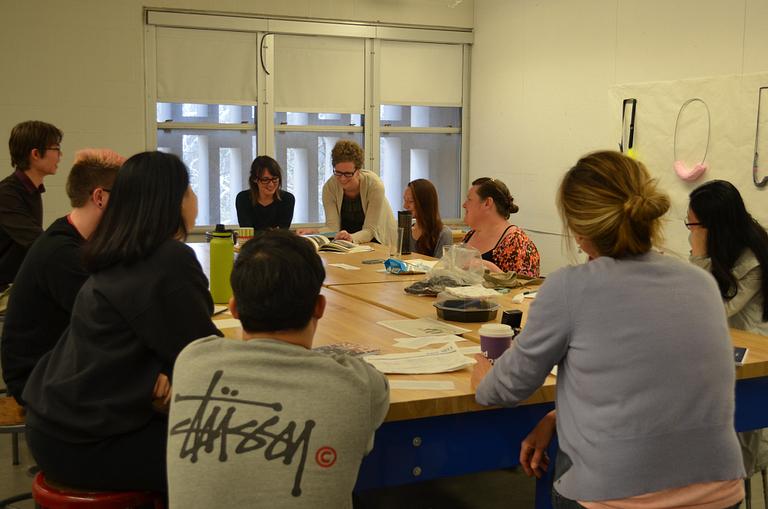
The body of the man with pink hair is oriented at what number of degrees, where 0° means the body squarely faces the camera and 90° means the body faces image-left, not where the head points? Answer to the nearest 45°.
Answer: approximately 225°

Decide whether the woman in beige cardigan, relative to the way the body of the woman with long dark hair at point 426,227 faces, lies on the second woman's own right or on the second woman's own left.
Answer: on the second woman's own right

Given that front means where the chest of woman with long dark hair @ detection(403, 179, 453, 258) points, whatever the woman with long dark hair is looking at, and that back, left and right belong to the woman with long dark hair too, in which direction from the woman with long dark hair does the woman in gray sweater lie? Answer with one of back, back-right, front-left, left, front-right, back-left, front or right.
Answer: front-left

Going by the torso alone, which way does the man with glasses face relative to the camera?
to the viewer's right

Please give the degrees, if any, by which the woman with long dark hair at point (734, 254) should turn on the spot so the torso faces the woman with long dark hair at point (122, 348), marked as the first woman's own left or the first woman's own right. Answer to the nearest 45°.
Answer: approximately 45° to the first woman's own left

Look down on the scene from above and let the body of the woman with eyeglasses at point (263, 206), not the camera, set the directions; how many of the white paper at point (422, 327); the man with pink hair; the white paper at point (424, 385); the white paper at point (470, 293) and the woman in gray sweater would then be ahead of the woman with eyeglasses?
5

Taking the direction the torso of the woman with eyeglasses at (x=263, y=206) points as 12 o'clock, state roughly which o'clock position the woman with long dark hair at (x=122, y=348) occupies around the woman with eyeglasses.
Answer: The woman with long dark hair is roughly at 12 o'clock from the woman with eyeglasses.

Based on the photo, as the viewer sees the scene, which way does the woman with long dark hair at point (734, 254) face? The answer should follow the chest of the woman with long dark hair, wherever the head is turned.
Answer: to the viewer's left

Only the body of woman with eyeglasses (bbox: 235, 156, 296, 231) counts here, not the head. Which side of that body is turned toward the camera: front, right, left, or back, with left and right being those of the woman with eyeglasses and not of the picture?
front

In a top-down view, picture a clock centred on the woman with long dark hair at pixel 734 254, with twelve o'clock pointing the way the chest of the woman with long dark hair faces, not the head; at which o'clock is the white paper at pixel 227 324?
The white paper is roughly at 11 o'clock from the woman with long dark hair.

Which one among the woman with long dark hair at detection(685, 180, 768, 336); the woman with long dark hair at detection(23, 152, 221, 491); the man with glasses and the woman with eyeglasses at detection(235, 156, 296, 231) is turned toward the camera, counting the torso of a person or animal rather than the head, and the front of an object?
the woman with eyeglasses

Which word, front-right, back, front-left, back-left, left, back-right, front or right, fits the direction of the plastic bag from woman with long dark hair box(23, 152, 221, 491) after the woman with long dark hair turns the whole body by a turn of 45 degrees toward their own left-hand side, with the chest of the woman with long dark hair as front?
front-right

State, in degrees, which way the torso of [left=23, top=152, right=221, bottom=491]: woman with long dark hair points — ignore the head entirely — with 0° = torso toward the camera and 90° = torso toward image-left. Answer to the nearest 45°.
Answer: approximately 225°

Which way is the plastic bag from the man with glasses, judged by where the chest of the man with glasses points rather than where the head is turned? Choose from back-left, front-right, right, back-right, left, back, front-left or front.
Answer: front-right

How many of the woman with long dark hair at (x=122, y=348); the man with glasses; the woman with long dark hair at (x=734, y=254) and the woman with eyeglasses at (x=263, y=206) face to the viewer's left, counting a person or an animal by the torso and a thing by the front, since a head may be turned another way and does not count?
1
